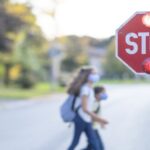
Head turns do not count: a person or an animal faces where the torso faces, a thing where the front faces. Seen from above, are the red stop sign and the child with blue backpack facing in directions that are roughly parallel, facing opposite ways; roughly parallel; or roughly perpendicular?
roughly perpendicular

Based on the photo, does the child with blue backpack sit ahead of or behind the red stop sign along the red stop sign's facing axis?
behind

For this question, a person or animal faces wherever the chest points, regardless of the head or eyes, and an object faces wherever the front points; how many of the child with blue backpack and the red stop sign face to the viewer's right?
1

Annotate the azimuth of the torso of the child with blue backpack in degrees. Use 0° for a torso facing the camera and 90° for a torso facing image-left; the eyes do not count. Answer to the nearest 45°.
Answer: approximately 270°

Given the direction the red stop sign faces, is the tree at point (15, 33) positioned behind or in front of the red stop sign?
behind

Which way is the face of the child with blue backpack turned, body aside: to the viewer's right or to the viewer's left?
to the viewer's right

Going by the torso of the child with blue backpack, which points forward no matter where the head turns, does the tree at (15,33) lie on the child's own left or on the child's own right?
on the child's own left
